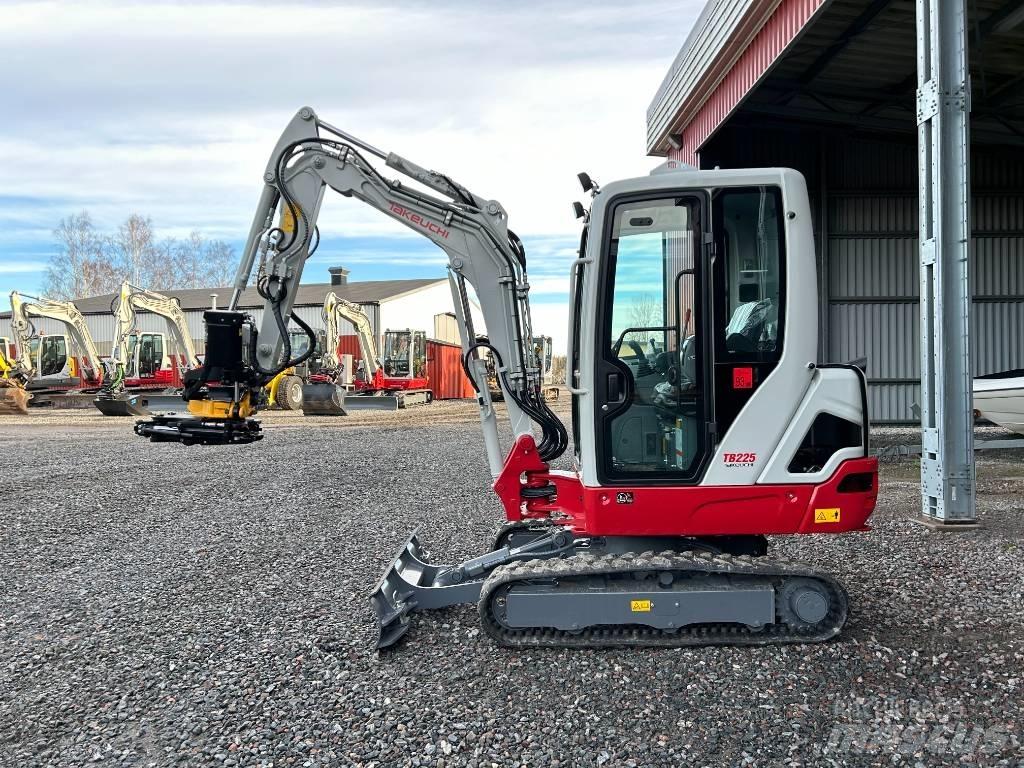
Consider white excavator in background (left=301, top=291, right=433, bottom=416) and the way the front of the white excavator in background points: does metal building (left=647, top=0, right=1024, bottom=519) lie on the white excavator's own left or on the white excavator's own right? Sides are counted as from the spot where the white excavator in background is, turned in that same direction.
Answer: on the white excavator's own left

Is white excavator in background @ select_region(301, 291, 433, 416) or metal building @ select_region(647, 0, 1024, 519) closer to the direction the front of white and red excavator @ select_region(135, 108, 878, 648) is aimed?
the white excavator in background

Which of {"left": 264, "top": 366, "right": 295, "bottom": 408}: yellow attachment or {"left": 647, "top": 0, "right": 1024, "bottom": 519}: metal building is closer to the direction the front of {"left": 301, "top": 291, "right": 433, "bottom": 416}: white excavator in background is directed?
the yellow attachment

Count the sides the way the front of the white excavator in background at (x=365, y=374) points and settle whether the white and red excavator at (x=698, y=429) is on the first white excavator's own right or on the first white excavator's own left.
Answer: on the first white excavator's own left

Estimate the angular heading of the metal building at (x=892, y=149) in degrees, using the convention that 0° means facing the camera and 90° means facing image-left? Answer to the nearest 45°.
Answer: approximately 45°

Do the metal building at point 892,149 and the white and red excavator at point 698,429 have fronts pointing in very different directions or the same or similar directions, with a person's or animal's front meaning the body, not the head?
same or similar directions

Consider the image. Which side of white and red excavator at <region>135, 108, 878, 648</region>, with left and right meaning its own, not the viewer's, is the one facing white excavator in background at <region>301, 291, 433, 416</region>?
right

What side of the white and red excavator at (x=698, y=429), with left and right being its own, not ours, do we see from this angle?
left

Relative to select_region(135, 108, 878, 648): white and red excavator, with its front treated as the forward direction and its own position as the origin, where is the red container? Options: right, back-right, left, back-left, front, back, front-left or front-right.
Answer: right

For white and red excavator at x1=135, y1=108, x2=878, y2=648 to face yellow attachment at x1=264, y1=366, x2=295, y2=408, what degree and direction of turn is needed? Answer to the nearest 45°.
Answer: approximately 45° to its right

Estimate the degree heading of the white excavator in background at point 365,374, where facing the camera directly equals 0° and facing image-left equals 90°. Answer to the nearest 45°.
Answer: approximately 45°

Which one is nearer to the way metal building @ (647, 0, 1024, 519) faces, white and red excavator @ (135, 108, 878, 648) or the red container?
the white and red excavator

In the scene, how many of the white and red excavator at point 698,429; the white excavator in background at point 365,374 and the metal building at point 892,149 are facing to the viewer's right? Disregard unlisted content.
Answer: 0
